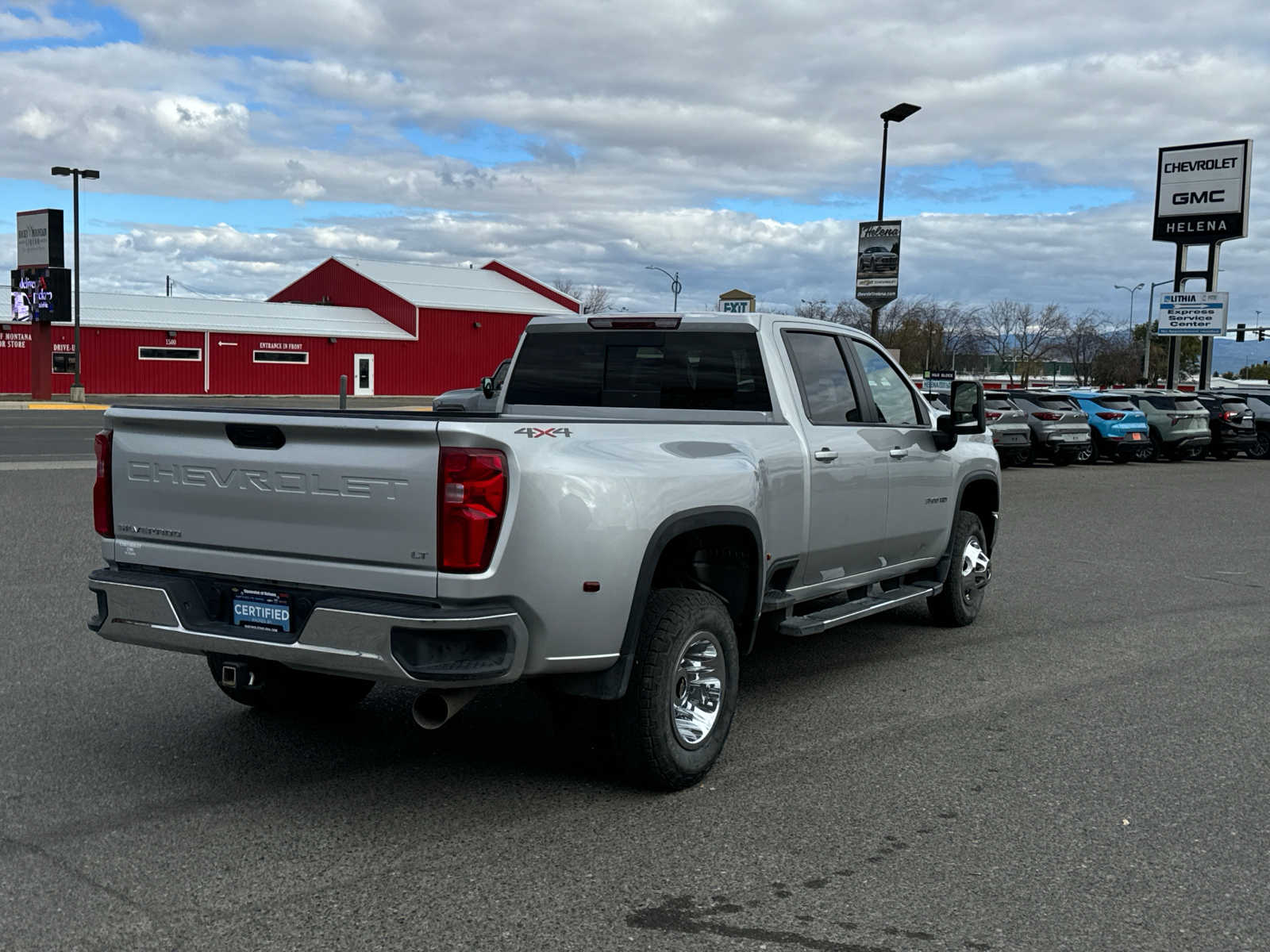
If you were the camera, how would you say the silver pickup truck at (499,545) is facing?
facing away from the viewer and to the right of the viewer

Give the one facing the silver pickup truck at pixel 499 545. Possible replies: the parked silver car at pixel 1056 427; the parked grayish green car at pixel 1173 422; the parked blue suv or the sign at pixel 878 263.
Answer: the sign

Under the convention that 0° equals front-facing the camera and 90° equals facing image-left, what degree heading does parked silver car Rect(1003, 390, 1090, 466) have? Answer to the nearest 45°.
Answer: approximately 135°

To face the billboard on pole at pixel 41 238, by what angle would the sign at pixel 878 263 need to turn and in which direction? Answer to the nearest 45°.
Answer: approximately 90° to its right

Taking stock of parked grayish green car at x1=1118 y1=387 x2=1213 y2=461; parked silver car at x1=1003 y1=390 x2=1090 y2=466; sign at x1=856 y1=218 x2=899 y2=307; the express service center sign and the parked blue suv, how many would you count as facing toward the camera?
2

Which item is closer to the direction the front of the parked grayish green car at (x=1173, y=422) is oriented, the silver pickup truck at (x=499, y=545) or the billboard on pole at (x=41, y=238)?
the billboard on pole

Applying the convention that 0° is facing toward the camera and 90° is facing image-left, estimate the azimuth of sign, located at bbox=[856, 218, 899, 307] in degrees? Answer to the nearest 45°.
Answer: approximately 0°

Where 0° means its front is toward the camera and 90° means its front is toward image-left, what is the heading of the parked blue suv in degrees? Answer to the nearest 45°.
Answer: approximately 135°

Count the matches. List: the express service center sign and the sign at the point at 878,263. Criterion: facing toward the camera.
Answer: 2

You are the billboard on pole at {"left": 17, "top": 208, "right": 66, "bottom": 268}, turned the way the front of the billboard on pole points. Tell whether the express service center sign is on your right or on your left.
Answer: on your left

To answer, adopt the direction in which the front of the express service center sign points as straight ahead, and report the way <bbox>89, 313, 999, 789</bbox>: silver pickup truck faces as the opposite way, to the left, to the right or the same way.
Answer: the opposite way
